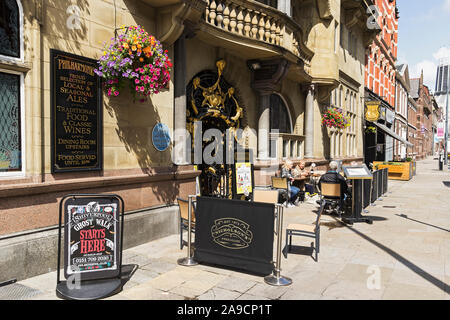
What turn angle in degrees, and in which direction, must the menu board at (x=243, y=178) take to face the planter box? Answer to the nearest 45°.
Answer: approximately 135° to its left

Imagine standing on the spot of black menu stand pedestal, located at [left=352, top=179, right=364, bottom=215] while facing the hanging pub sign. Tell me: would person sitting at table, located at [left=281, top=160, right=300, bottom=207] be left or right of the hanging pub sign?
left

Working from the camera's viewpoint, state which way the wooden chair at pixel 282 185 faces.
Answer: facing away from the viewer and to the right of the viewer

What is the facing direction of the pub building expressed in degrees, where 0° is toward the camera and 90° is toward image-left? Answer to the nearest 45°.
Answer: approximately 315°

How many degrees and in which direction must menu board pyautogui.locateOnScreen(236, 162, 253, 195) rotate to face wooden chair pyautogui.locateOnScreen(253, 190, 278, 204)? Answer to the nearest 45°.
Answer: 0° — it already faces it

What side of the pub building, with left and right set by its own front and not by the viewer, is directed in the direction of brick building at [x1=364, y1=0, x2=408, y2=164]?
left

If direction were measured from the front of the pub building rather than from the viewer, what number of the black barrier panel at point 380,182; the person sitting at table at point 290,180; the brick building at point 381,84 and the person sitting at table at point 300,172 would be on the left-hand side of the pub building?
4

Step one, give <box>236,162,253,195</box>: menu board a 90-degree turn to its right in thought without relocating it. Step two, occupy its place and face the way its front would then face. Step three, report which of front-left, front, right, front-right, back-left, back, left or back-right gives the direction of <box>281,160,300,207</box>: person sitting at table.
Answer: back-right
